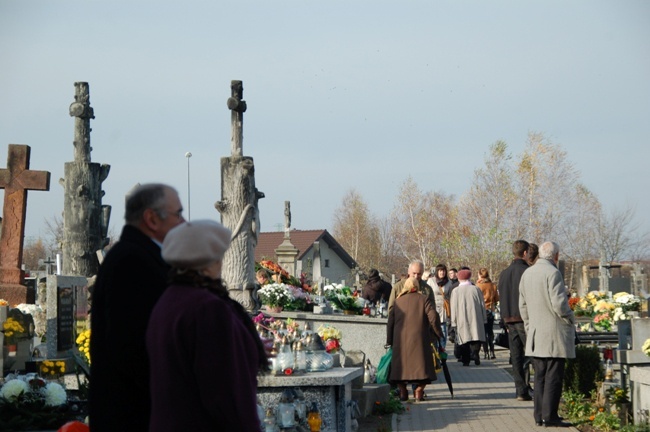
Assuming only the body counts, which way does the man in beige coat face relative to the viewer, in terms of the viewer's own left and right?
facing away from the viewer and to the right of the viewer

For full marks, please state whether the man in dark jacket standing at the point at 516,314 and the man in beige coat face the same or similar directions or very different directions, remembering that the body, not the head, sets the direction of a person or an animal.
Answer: same or similar directions

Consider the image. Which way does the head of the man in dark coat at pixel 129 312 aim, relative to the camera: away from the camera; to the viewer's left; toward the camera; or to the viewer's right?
to the viewer's right

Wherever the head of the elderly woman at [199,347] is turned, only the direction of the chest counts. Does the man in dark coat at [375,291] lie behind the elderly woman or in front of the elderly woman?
in front

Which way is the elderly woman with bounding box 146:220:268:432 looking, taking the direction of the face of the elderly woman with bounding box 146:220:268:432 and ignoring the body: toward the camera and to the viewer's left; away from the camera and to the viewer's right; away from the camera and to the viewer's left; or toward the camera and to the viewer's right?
away from the camera and to the viewer's right

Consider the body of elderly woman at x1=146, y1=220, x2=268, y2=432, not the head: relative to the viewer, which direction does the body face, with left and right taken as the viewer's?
facing away from the viewer and to the right of the viewer

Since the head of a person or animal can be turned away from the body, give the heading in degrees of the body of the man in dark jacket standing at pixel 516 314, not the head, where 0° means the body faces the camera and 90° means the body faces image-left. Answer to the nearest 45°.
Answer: approximately 225°
